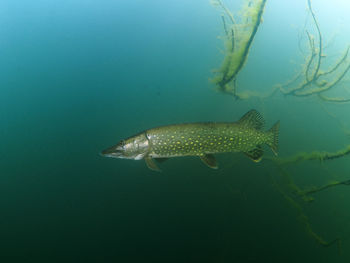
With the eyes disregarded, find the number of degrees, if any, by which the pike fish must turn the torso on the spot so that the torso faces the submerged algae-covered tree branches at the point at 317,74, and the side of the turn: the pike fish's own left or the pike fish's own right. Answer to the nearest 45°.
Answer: approximately 135° to the pike fish's own right

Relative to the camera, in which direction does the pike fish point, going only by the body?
to the viewer's left
